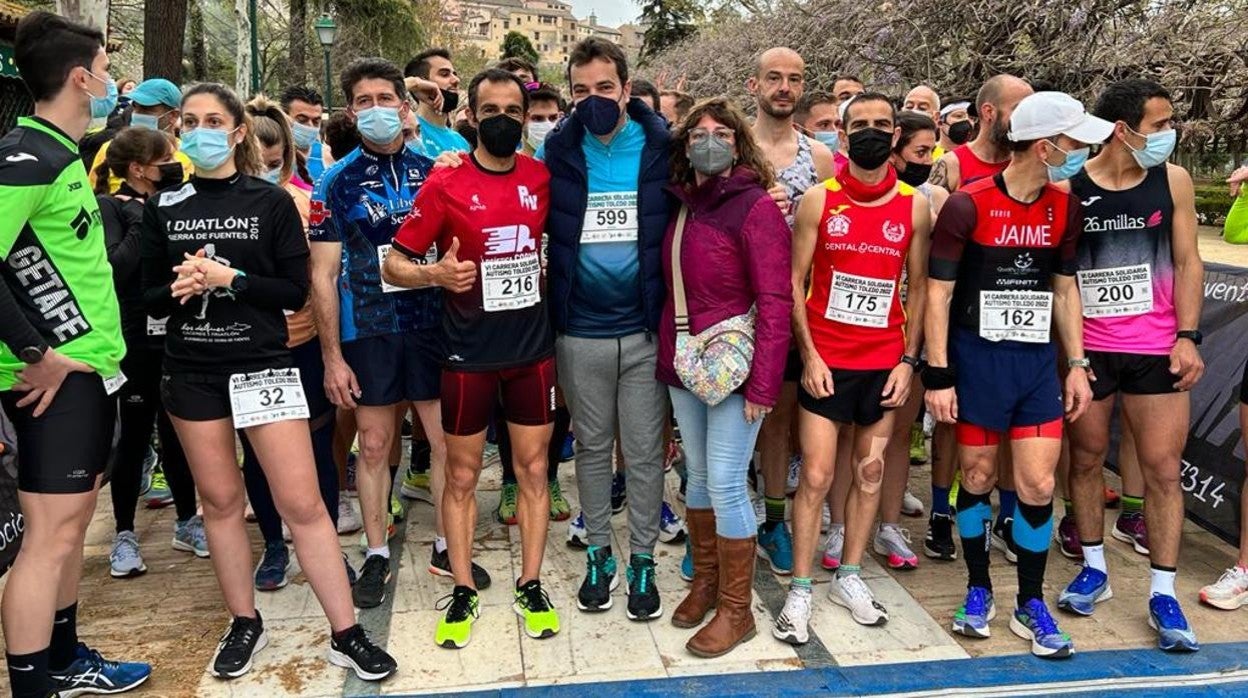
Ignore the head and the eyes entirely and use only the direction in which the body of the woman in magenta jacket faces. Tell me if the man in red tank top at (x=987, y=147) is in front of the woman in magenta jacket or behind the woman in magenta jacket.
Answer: behind

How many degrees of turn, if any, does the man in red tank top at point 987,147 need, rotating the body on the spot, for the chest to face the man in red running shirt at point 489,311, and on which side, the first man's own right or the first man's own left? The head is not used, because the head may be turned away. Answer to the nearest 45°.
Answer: approximately 90° to the first man's own right

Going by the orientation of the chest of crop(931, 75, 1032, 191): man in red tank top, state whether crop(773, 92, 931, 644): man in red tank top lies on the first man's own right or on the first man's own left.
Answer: on the first man's own right

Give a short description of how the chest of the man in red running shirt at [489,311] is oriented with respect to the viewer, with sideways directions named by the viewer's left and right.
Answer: facing the viewer

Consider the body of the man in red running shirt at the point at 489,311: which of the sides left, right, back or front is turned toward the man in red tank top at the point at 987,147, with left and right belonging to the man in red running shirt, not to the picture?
left

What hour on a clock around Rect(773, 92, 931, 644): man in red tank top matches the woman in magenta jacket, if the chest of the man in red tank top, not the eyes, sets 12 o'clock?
The woman in magenta jacket is roughly at 2 o'clock from the man in red tank top.

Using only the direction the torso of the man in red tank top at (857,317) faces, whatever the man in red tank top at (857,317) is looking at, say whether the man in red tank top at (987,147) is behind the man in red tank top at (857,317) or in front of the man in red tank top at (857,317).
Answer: behind

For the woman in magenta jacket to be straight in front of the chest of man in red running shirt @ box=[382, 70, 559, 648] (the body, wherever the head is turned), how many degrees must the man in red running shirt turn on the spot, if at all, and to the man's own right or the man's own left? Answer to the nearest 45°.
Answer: approximately 90° to the man's own left

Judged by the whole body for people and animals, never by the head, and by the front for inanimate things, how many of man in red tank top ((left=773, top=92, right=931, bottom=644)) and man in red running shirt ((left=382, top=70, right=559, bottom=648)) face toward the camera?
2

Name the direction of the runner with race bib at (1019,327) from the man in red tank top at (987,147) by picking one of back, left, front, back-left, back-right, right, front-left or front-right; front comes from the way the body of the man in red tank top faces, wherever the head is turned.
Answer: front-right

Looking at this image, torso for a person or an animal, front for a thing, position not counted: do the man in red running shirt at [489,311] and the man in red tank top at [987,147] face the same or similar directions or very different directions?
same or similar directions
